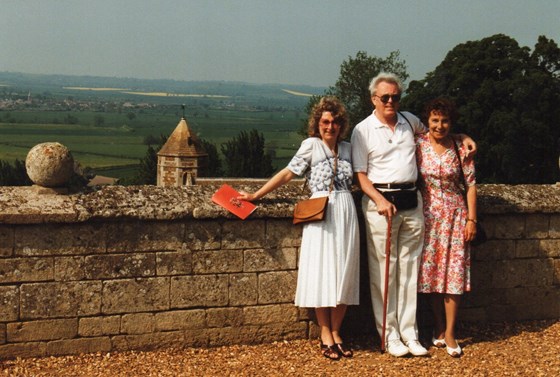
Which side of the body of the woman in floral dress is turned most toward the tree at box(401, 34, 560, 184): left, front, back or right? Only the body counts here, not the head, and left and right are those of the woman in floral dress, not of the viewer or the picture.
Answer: back

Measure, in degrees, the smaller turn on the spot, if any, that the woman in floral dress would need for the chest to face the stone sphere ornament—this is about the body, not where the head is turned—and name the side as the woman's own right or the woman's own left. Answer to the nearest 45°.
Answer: approximately 90° to the woman's own right

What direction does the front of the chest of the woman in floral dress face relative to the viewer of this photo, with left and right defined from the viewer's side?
facing the viewer

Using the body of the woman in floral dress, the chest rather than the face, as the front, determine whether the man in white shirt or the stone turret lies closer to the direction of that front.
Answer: the man in white shirt

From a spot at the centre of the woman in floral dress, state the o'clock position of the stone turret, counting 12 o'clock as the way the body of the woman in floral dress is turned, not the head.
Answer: The stone turret is roughly at 5 o'clock from the woman in floral dress.

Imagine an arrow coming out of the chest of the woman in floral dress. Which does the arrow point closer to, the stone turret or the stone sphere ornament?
the stone sphere ornament

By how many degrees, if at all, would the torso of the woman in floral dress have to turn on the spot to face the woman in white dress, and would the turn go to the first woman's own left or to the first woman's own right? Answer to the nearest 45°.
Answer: approximately 45° to the first woman's own right
